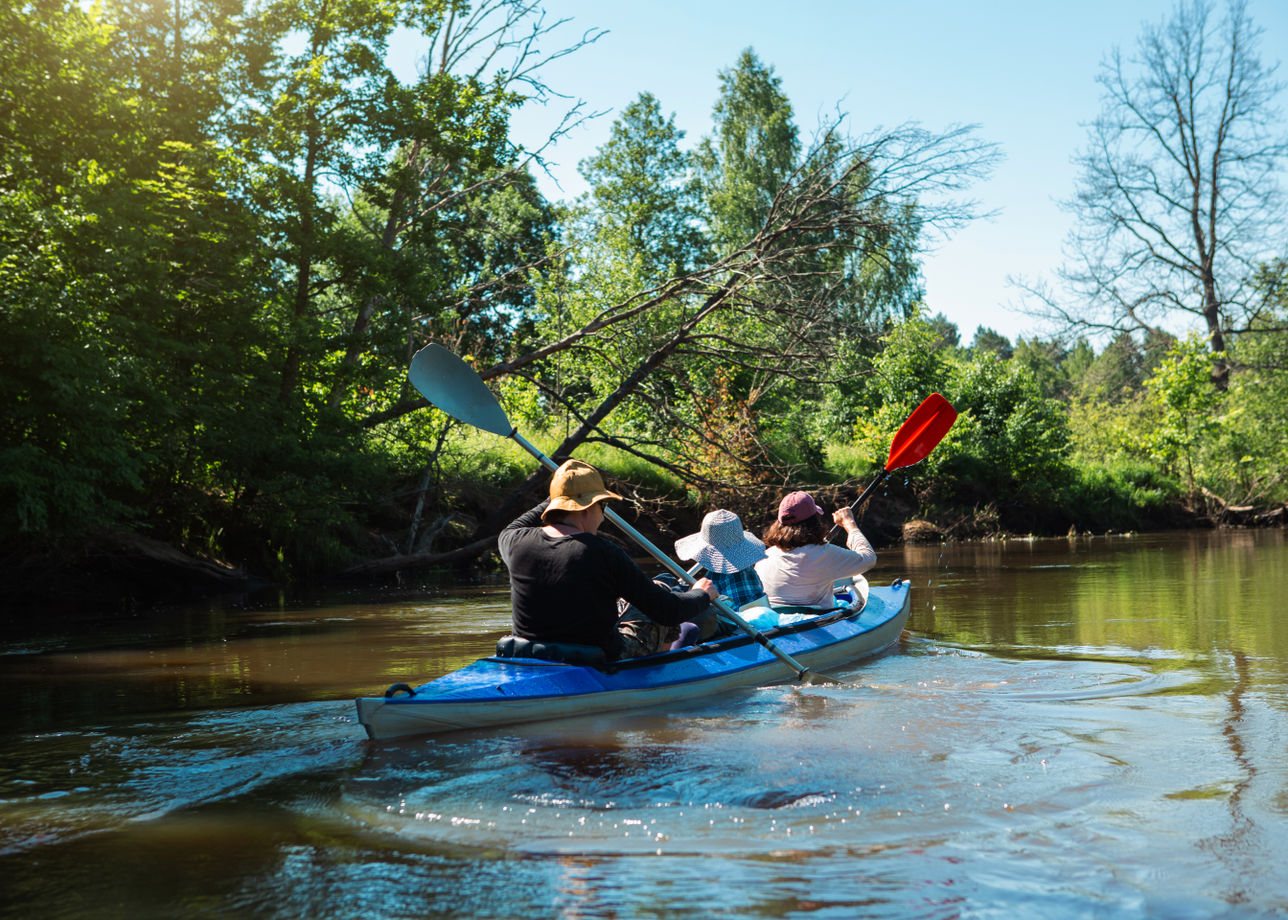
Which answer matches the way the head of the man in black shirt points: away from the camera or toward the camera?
away from the camera

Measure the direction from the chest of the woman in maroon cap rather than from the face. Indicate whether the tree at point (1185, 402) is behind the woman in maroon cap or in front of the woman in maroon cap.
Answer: in front

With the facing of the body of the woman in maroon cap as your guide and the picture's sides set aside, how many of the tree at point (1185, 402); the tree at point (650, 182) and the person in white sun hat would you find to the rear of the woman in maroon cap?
1

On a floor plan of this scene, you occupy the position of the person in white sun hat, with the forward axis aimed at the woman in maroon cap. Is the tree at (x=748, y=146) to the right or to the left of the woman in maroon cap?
left

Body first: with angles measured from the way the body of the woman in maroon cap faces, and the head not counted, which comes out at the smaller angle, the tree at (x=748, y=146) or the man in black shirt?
the tree

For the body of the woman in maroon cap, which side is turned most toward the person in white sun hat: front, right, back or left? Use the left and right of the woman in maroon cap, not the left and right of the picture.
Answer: back

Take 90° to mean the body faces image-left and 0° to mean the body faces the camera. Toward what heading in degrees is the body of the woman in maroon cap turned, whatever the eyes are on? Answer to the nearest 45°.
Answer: approximately 225°

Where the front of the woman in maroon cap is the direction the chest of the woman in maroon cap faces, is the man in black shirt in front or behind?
behind

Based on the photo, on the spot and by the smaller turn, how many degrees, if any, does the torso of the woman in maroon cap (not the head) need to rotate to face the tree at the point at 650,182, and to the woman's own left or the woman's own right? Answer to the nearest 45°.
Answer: approximately 45° to the woman's own left

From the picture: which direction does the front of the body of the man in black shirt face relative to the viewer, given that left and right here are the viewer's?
facing away from the viewer and to the right of the viewer

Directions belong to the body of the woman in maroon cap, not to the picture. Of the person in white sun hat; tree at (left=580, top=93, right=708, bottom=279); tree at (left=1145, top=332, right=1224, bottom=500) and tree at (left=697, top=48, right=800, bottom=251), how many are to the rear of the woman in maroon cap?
1

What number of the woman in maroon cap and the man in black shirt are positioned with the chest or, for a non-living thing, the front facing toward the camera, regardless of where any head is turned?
0

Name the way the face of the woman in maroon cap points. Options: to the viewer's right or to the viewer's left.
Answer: to the viewer's right

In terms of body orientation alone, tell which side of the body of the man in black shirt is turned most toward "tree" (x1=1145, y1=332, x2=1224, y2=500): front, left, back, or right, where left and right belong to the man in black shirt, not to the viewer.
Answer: front

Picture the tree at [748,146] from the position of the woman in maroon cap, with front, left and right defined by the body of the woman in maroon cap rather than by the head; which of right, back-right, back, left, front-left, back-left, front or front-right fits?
front-left

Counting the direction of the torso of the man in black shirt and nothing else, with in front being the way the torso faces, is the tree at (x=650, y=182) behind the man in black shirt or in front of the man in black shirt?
in front
